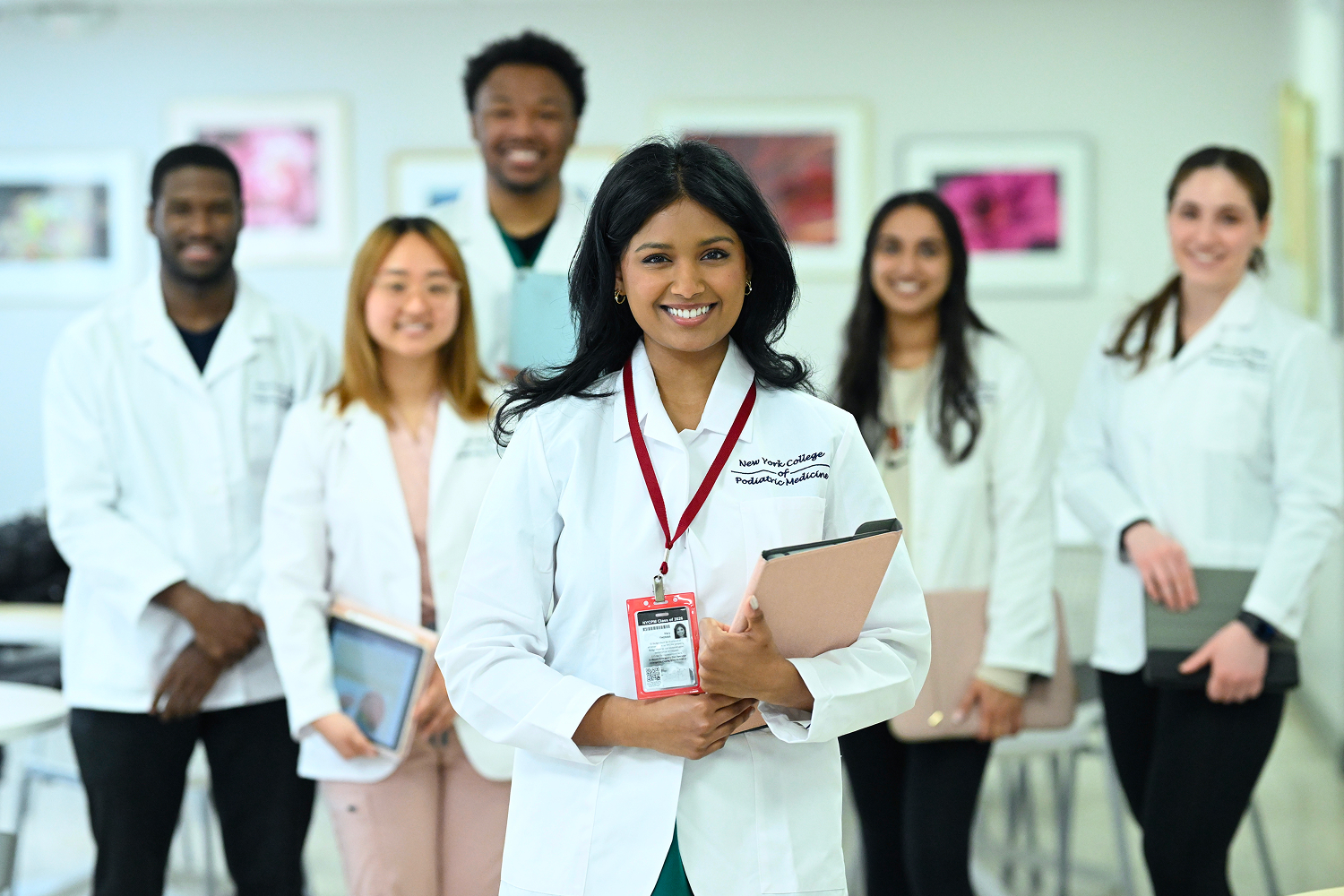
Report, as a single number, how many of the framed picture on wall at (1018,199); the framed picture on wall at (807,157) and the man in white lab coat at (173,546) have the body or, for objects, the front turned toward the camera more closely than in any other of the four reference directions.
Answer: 3

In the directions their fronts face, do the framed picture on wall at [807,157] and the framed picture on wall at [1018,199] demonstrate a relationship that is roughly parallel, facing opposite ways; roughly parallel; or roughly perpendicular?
roughly parallel

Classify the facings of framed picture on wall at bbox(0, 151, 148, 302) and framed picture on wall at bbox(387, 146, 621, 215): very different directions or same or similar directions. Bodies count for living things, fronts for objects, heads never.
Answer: same or similar directions

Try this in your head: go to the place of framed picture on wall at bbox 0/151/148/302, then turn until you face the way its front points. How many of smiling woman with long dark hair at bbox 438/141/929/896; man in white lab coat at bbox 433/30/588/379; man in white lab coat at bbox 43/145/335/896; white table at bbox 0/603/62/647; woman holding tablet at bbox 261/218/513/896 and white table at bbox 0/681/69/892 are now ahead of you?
6

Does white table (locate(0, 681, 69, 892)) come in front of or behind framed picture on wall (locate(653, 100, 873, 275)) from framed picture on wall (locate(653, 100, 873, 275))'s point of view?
in front

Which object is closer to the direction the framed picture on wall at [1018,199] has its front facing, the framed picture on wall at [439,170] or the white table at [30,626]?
the white table

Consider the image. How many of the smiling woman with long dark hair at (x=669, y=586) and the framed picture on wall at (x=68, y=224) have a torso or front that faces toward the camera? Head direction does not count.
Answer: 2

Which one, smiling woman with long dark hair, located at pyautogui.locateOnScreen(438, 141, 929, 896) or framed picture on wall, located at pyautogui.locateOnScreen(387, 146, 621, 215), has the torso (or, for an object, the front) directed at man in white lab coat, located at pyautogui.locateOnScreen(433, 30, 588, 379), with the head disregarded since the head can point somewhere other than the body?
the framed picture on wall

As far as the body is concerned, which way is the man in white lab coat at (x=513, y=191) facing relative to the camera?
toward the camera

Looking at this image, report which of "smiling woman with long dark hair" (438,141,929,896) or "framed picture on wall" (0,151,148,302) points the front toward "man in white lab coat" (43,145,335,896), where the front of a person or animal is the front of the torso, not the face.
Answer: the framed picture on wall

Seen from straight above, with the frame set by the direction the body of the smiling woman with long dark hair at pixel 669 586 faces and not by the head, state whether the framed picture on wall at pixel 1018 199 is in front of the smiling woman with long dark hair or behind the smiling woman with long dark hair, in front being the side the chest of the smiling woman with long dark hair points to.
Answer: behind

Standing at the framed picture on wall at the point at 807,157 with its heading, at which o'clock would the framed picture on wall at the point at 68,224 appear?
the framed picture on wall at the point at 68,224 is roughly at 3 o'clock from the framed picture on wall at the point at 807,157.

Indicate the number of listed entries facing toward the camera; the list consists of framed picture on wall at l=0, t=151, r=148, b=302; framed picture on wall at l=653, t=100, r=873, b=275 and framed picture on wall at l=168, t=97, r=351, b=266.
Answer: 3

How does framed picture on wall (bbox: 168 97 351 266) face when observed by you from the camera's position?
facing the viewer

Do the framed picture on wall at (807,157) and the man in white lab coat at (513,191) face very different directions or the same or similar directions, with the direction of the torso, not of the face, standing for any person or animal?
same or similar directions

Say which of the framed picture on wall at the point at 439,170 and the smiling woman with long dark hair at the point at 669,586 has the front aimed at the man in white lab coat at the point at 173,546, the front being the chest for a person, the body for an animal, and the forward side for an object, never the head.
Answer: the framed picture on wall
